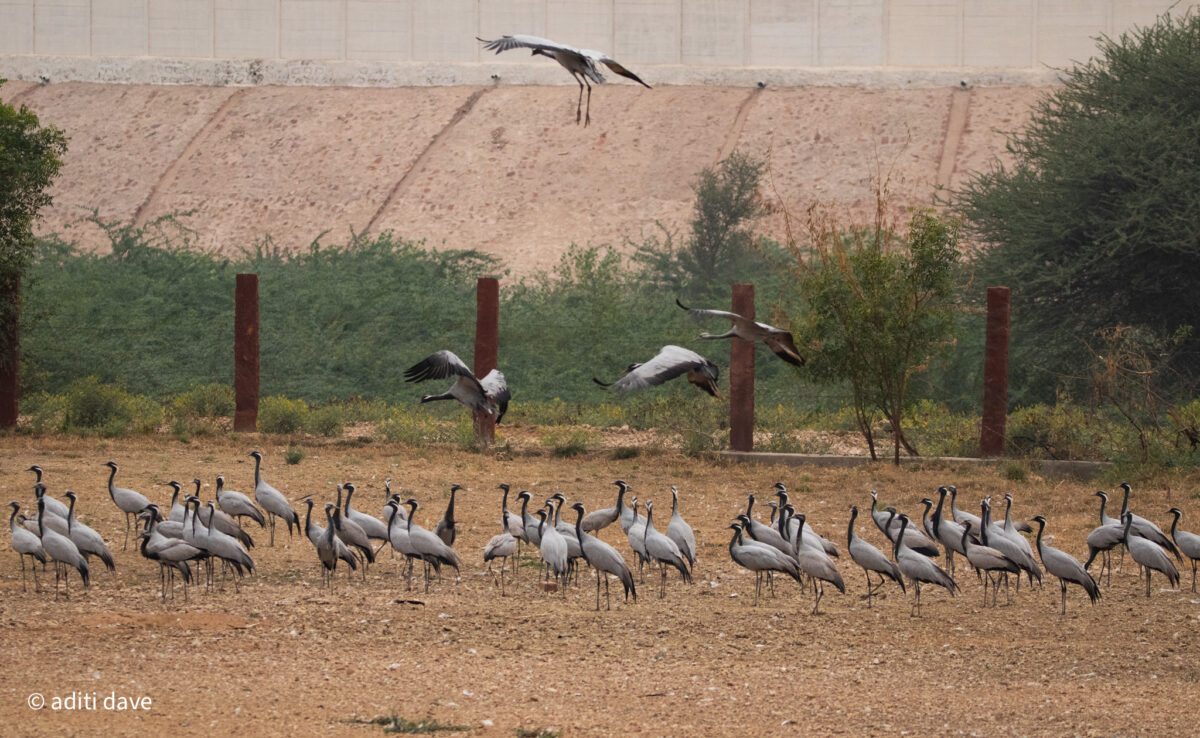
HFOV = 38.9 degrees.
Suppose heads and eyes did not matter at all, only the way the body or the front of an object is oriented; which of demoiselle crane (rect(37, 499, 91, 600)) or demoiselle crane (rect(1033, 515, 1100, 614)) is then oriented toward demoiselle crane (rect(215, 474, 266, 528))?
demoiselle crane (rect(1033, 515, 1100, 614))

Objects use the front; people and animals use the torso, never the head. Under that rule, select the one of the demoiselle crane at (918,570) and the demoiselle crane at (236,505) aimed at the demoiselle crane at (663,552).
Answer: the demoiselle crane at (918,570)

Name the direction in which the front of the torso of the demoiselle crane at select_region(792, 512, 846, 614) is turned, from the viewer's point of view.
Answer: to the viewer's left

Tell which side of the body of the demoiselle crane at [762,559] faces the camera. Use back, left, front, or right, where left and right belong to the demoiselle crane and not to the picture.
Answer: left

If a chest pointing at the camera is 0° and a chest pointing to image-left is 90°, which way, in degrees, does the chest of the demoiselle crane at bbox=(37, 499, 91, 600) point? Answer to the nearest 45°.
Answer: approximately 90°

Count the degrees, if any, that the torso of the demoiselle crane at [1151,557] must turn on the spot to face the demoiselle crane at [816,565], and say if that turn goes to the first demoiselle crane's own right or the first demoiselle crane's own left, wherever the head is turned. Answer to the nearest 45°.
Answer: approximately 45° to the first demoiselle crane's own left

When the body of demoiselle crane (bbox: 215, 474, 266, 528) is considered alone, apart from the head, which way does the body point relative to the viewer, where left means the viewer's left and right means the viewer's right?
facing to the left of the viewer

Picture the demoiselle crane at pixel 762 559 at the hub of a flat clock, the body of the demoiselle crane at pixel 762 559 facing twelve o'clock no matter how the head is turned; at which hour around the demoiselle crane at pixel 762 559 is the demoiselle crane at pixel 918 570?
the demoiselle crane at pixel 918 570 is roughly at 6 o'clock from the demoiselle crane at pixel 762 559.

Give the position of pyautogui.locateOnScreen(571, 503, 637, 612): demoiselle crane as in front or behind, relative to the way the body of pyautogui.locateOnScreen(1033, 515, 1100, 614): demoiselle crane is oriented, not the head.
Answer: in front

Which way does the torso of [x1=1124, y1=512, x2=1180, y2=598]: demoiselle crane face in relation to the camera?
to the viewer's left

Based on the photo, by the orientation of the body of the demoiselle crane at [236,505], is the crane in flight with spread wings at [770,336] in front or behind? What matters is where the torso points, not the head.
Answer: behind

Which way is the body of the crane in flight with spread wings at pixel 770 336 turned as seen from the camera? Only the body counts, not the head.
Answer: to the viewer's left

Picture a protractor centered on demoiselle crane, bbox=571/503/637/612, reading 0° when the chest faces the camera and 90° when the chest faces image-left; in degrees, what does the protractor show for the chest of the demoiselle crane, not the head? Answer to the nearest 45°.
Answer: approximately 90°

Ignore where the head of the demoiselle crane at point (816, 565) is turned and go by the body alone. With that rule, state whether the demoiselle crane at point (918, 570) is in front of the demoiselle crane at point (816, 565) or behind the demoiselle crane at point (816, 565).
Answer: behind

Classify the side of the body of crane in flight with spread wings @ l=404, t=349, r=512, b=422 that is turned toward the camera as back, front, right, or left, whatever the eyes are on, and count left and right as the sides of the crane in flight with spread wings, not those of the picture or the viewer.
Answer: left
